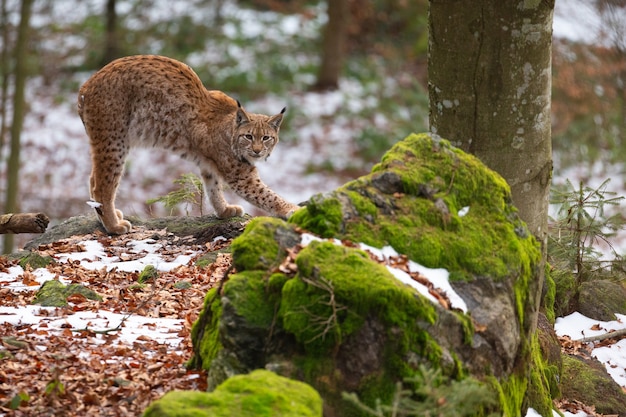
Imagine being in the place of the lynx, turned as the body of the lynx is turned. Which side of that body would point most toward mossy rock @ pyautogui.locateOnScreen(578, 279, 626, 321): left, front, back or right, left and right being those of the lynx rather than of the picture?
front

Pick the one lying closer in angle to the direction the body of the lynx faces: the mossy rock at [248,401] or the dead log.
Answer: the mossy rock

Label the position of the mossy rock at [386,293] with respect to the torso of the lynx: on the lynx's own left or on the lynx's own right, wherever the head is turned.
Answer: on the lynx's own right

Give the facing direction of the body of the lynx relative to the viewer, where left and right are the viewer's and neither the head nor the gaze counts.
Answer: facing to the right of the viewer

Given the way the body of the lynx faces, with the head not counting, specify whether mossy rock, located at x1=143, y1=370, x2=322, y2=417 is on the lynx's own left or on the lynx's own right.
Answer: on the lynx's own right

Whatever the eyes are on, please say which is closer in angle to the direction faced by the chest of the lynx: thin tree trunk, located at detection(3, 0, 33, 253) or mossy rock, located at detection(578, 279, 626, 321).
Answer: the mossy rock

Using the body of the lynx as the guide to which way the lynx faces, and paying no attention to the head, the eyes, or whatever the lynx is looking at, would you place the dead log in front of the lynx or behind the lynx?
behind

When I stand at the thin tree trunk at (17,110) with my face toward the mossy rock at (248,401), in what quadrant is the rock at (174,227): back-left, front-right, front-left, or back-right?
front-left

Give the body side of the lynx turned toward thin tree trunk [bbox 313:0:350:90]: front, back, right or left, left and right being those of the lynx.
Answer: left

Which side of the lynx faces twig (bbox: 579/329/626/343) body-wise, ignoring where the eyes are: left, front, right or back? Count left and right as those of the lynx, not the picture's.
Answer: front
